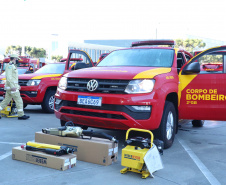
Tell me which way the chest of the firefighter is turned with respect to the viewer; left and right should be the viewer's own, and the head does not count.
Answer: facing to the right of the viewer

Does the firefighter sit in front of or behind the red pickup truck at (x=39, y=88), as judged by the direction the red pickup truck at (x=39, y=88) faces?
in front

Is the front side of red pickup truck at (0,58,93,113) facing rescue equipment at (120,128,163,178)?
no

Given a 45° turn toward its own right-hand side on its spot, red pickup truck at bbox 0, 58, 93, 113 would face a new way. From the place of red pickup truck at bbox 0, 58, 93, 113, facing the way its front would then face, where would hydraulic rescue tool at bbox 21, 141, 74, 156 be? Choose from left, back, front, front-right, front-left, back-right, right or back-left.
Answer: left

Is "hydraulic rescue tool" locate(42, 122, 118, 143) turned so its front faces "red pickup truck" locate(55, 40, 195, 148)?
no

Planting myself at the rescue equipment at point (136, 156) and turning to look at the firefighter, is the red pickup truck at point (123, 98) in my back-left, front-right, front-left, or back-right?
front-right

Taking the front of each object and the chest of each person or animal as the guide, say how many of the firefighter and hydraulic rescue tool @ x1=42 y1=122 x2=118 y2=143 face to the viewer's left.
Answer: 1

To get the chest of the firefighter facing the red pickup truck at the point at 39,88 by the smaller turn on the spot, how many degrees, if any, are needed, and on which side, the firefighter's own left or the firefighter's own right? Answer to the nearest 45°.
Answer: approximately 45° to the firefighter's own left

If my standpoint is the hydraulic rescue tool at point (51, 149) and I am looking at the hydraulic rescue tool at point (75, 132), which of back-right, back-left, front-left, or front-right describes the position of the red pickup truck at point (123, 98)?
front-right

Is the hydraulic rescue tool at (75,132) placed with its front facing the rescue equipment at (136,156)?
no

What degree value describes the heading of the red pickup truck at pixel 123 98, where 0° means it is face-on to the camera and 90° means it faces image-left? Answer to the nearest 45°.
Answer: approximately 45°

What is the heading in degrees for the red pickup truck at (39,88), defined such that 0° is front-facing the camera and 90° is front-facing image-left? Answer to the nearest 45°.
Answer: approximately 45°

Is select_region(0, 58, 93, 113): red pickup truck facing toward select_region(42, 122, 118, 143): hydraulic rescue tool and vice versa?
no

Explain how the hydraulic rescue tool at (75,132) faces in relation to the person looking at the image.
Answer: facing to the left of the viewer

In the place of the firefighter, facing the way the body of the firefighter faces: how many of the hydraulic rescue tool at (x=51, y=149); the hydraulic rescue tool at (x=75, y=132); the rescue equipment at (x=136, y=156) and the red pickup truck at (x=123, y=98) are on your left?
0

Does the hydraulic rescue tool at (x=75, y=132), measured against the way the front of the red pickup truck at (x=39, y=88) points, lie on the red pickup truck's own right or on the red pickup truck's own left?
on the red pickup truck's own left
